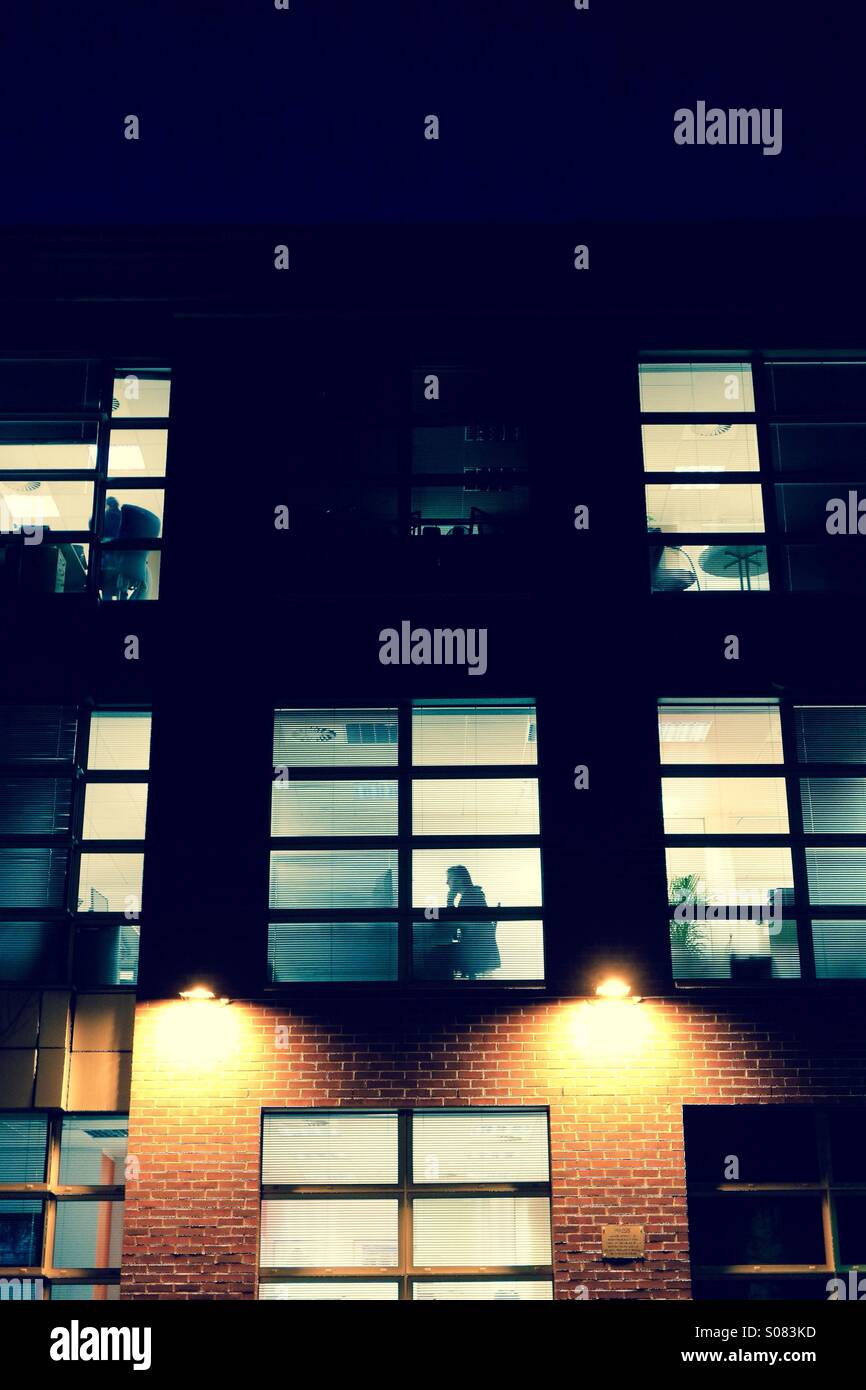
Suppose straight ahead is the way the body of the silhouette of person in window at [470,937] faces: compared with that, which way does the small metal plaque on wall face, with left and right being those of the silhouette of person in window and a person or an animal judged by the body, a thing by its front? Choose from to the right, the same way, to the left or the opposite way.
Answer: to the left

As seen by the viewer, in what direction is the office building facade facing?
toward the camera

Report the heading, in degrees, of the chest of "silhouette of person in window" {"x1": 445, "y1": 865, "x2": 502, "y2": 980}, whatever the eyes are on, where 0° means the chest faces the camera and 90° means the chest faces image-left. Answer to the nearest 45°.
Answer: approximately 90°

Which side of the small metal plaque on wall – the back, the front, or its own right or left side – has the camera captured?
front

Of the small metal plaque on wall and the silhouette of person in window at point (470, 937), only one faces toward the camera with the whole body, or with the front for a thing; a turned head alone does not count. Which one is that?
the small metal plaque on wall

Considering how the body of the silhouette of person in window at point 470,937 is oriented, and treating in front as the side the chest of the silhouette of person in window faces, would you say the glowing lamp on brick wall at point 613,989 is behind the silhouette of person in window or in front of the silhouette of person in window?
behind
